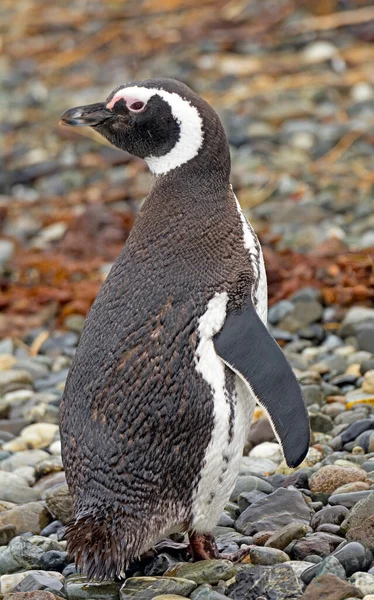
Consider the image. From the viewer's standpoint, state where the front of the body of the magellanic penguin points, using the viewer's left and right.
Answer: facing away from the viewer and to the right of the viewer

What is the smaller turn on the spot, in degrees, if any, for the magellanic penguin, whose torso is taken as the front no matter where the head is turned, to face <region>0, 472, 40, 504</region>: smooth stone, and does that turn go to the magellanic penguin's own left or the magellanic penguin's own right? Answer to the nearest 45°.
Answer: approximately 90° to the magellanic penguin's own left

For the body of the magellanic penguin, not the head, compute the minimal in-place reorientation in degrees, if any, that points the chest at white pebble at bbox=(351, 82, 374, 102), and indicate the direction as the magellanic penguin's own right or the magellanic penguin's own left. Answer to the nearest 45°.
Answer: approximately 45° to the magellanic penguin's own left
